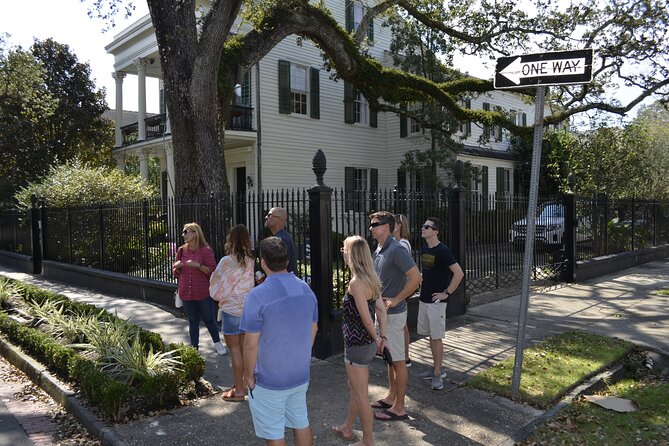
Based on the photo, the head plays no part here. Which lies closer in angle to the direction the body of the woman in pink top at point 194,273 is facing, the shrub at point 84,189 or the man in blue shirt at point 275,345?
the man in blue shirt

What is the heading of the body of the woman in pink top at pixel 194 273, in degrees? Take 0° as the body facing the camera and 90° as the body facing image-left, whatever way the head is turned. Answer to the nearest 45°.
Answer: approximately 45°

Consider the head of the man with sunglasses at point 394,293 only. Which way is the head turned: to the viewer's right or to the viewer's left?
to the viewer's left

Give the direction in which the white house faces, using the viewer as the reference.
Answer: facing the viewer and to the left of the viewer

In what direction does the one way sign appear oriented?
toward the camera

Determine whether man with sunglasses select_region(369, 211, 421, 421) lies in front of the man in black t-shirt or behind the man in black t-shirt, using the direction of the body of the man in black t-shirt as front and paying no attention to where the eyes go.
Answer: in front

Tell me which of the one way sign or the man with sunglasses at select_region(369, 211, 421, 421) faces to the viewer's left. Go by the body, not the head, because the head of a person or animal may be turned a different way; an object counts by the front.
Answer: the man with sunglasses

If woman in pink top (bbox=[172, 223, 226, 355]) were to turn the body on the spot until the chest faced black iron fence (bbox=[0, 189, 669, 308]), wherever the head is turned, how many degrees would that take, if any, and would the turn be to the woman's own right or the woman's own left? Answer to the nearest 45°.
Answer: approximately 180°

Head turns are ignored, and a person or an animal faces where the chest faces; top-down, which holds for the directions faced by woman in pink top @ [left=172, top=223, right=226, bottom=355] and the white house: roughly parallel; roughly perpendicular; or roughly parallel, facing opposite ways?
roughly parallel

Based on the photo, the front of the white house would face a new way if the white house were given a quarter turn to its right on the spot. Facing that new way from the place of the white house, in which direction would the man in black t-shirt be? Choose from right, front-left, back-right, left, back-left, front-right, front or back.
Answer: back-left

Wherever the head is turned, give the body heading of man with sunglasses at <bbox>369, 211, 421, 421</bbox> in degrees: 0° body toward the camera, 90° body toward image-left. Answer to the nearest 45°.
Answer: approximately 90°

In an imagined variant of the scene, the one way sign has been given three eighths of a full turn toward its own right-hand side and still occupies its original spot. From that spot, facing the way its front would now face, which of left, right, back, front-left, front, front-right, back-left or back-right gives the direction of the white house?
front

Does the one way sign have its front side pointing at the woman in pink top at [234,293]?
no

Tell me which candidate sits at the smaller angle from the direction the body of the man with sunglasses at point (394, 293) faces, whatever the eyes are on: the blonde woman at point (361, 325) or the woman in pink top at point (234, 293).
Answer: the woman in pink top

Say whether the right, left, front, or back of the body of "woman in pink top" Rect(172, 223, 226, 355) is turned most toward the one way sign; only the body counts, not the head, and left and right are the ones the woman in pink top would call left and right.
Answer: left

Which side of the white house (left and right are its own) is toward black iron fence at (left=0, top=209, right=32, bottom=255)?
front
